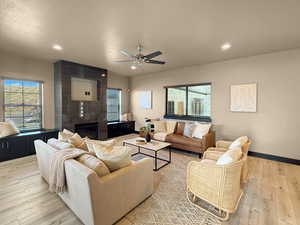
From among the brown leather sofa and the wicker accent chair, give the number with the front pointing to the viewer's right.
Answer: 0

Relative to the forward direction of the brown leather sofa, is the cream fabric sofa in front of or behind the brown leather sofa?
in front

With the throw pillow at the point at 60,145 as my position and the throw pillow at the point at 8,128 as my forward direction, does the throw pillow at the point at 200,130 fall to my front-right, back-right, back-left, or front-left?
back-right

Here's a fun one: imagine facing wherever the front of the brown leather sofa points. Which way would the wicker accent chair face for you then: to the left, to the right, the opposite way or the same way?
to the right

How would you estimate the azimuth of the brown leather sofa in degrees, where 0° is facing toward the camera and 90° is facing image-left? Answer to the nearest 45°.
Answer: approximately 45°

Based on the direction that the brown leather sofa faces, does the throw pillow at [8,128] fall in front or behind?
in front

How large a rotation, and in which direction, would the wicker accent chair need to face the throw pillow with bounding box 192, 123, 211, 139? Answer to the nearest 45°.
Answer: approximately 45° to its right

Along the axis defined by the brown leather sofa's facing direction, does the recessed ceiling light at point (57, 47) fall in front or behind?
in front
